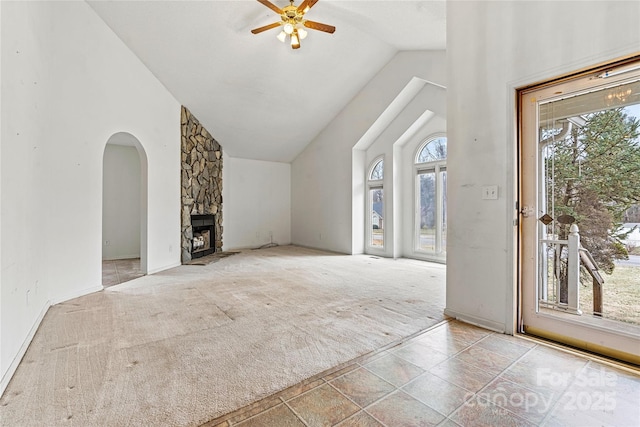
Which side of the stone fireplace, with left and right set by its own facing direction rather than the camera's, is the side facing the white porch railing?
front

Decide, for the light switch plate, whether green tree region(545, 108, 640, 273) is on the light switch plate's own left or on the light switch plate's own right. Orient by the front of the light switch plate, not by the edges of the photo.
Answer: on the light switch plate's own left

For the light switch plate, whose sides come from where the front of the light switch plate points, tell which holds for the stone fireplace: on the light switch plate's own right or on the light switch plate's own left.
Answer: on the light switch plate's own right

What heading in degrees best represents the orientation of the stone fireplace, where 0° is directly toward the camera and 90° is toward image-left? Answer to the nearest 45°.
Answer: approximately 315°

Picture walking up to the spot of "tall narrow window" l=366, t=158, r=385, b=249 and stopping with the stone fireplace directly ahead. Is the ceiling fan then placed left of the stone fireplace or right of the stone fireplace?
left

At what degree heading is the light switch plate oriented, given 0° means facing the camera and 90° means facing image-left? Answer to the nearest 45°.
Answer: approximately 0°

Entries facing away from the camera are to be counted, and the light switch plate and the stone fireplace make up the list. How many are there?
0

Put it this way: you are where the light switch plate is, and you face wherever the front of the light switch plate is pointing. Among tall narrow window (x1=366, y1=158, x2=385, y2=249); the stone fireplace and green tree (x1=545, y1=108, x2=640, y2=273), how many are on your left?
1

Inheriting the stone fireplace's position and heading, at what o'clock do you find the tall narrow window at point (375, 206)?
The tall narrow window is roughly at 11 o'clock from the stone fireplace.
